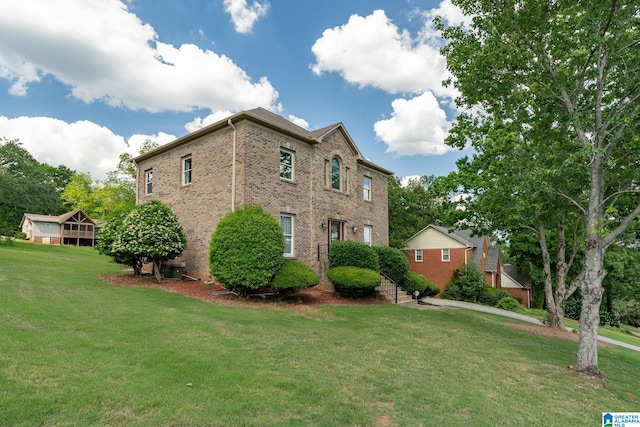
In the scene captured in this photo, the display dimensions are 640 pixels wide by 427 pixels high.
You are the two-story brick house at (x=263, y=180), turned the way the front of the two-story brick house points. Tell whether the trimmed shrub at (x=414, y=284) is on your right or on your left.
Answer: on your left

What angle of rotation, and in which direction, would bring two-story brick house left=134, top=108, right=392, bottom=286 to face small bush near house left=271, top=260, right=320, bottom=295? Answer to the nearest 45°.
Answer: approximately 45° to its right

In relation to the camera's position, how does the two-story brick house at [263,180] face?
facing the viewer and to the right of the viewer

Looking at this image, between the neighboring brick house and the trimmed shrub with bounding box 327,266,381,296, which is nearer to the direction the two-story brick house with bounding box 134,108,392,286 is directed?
the trimmed shrub

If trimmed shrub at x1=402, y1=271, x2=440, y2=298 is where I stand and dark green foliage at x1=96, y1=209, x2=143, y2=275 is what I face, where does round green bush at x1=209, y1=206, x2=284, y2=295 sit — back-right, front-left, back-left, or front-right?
front-left

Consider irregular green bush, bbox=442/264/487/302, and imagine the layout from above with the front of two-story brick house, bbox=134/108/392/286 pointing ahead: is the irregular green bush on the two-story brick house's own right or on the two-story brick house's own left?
on the two-story brick house's own left

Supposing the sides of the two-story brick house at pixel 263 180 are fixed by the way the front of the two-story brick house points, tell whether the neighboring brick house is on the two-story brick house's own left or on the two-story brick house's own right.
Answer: on the two-story brick house's own left

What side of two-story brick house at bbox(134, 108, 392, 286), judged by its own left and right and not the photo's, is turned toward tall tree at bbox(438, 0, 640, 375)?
front
